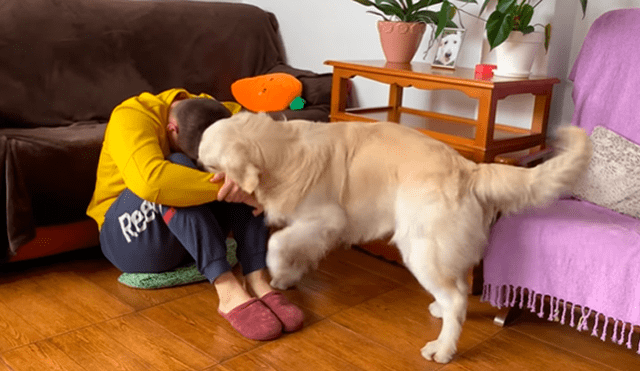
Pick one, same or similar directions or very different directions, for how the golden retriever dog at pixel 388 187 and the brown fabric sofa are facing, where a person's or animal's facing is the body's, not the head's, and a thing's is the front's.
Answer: very different directions

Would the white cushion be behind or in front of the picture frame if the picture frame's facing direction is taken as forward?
in front

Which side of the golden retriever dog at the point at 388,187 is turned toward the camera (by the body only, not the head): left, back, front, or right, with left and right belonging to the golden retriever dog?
left

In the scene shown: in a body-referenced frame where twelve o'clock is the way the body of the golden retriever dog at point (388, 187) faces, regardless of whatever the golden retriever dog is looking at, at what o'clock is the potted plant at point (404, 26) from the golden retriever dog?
The potted plant is roughly at 3 o'clock from the golden retriever dog.

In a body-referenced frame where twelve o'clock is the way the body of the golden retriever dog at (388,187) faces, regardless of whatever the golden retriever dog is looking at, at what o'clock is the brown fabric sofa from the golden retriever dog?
The brown fabric sofa is roughly at 1 o'clock from the golden retriever dog.

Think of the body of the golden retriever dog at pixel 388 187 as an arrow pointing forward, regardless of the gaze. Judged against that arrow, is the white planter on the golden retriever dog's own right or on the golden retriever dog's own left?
on the golden retriever dog's own right

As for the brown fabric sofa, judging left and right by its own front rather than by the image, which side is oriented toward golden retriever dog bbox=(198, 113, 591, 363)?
front

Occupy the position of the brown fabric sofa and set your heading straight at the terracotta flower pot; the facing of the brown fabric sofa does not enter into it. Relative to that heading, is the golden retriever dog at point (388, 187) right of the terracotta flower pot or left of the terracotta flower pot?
right

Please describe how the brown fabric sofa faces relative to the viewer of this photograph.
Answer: facing the viewer and to the right of the viewer

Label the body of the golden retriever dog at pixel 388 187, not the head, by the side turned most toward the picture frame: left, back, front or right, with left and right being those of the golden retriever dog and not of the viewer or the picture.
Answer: right
